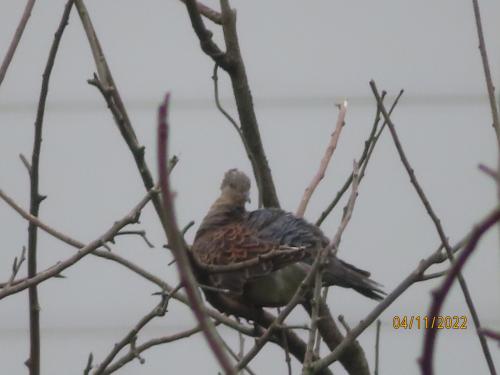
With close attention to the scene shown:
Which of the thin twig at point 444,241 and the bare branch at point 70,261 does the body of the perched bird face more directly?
the bare branch

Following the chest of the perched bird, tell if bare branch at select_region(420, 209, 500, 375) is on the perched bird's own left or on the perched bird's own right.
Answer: on the perched bird's own left

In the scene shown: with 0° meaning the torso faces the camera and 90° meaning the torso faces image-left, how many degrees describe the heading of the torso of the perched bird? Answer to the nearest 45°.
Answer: approximately 90°
